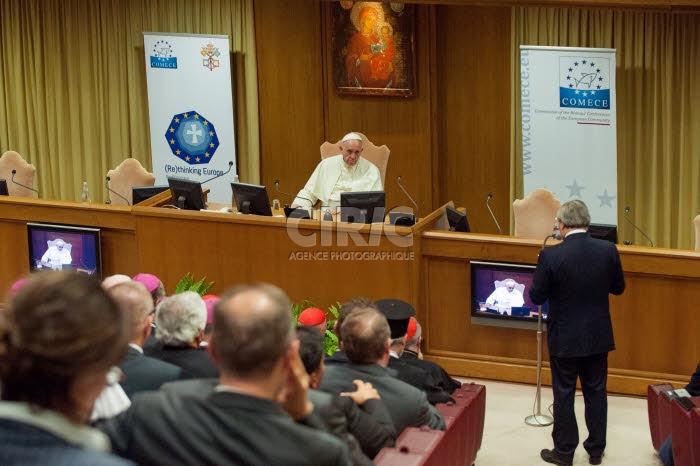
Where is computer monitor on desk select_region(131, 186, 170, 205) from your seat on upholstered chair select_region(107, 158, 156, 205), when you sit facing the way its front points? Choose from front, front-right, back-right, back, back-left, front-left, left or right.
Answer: front

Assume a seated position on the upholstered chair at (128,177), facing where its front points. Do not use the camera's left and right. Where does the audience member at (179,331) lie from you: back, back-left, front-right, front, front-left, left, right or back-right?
front

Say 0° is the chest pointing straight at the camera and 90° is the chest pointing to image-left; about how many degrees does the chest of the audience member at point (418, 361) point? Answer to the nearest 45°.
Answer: approximately 225°

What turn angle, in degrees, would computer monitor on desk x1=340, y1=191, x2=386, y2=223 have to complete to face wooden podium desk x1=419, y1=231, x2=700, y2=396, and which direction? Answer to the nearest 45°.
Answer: approximately 135° to its right

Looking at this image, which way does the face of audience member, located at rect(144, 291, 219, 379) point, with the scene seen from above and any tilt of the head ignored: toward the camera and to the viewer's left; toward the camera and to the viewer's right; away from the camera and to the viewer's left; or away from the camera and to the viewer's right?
away from the camera and to the viewer's right

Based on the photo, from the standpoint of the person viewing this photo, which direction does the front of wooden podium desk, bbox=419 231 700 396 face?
facing the viewer

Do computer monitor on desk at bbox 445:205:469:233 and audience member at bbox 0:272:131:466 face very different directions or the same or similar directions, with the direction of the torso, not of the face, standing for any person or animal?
same or similar directions

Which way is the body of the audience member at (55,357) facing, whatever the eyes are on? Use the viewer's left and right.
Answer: facing away from the viewer and to the right of the viewer

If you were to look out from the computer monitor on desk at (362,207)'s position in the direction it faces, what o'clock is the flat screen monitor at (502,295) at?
The flat screen monitor is roughly at 4 o'clock from the computer monitor on desk.

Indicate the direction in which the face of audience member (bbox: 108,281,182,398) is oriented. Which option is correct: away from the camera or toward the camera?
away from the camera

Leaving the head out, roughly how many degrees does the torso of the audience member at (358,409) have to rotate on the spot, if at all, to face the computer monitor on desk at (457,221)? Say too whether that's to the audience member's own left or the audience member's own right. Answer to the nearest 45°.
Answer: approximately 45° to the audience member's own left

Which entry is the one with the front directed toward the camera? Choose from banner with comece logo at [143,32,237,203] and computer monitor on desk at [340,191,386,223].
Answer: the banner with comece logo

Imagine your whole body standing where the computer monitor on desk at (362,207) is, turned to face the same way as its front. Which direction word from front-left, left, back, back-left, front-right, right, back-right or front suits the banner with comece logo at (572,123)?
front-right

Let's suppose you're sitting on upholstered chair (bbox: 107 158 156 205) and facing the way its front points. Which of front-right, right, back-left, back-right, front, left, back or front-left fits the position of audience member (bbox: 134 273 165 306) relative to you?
front

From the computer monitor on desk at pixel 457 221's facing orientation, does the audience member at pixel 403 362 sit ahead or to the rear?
to the rear

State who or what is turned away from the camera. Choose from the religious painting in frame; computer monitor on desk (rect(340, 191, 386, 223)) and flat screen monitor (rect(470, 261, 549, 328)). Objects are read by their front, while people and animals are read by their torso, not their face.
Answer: the computer monitor on desk

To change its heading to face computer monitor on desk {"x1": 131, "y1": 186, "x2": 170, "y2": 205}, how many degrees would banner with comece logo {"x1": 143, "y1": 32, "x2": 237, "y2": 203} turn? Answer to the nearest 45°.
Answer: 0° — it already faces it

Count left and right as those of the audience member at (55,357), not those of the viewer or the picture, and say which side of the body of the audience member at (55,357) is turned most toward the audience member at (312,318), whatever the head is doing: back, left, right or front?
front
